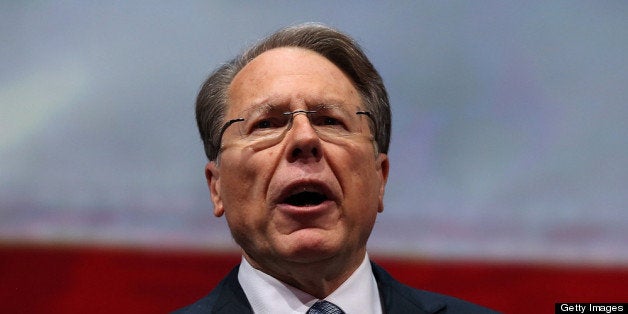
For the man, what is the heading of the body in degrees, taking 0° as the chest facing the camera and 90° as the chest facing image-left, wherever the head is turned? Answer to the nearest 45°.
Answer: approximately 0°
